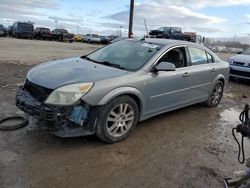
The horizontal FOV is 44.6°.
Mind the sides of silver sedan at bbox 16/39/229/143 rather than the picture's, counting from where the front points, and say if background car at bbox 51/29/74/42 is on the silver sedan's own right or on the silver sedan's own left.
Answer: on the silver sedan's own right

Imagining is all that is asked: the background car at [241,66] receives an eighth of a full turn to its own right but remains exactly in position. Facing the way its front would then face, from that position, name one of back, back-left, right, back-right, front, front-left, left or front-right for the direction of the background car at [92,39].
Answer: front-right

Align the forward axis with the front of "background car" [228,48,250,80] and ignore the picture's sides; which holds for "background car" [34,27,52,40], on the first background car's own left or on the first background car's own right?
on the first background car's own right

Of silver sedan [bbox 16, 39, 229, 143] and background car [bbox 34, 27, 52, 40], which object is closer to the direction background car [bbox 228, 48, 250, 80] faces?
the silver sedan

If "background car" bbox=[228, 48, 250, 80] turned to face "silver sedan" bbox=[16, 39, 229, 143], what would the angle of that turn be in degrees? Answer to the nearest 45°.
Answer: approximately 45° to its left

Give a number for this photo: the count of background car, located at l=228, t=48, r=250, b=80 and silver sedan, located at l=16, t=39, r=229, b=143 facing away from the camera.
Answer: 0

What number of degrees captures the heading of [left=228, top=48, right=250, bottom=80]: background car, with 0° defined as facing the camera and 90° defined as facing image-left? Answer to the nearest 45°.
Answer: approximately 45°

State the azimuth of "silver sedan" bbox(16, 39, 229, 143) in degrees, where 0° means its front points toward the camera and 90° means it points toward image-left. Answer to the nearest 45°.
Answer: approximately 45°
